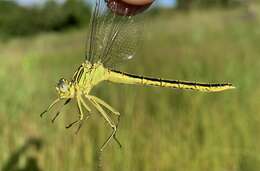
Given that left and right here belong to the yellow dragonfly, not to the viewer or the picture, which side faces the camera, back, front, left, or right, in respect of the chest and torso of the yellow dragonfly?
left
